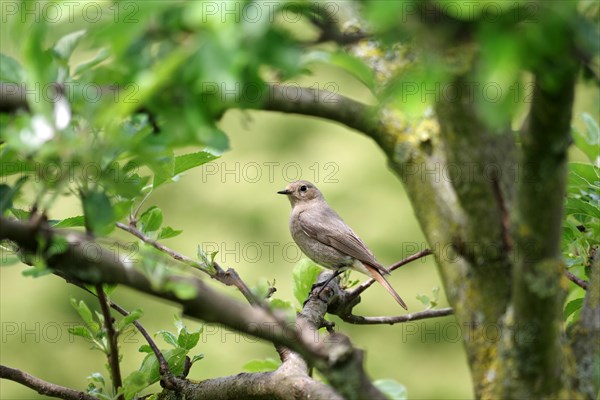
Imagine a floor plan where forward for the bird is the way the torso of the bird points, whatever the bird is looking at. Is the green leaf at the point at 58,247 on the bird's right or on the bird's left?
on the bird's left

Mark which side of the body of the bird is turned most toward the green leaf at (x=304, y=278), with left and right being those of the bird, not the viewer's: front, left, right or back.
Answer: front

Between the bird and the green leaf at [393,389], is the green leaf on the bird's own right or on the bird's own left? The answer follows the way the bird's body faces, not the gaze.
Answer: on the bird's own left

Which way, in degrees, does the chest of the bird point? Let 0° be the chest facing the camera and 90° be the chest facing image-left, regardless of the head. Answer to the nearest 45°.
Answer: approximately 90°
